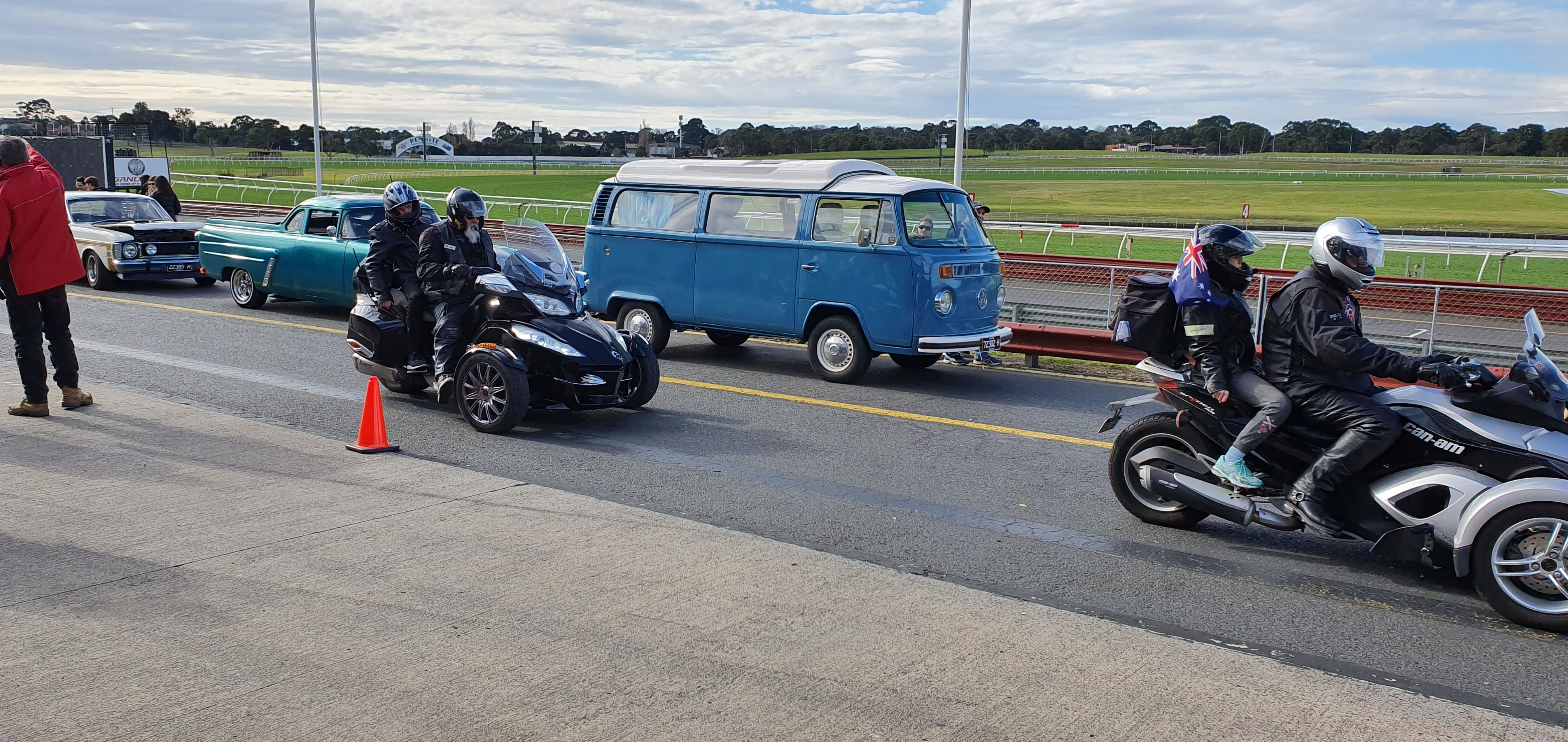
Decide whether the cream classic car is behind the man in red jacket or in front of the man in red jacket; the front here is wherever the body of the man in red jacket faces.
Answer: in front

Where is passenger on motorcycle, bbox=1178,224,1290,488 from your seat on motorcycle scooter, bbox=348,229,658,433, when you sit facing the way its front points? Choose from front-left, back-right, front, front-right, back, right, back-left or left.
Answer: front

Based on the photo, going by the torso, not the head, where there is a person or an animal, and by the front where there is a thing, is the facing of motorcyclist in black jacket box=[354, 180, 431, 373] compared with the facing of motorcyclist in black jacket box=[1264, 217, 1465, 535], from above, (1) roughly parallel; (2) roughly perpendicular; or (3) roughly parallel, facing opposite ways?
roughly parallel

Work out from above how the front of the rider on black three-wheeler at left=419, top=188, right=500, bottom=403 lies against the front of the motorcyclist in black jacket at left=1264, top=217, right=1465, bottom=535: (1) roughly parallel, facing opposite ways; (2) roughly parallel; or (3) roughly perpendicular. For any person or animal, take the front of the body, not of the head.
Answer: roughly parallel

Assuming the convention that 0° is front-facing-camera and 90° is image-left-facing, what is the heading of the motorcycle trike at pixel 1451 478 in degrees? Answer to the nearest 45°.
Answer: approximately 270°

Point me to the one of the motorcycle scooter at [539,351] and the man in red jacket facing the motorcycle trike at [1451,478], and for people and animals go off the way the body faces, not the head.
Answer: the motorcycle scooter at [539,351]

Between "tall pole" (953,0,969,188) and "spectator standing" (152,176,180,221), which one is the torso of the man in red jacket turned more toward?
the spectator standing

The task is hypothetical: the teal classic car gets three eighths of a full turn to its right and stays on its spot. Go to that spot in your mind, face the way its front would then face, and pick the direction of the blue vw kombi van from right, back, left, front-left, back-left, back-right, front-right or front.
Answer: back-left

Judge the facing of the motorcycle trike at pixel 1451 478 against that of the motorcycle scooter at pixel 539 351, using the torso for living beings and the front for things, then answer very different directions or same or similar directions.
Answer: same or similar directions

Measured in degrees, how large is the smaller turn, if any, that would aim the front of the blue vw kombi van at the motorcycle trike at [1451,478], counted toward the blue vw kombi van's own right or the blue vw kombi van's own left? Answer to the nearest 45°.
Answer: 0° — it already faces it

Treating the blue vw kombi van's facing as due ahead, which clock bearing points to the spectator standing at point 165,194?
The spectator standing is roughly at 6 o'clock from the blue vw kombi van.

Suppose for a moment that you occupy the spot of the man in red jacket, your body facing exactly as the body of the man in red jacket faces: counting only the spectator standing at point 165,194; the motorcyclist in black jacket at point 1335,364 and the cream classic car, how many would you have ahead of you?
2

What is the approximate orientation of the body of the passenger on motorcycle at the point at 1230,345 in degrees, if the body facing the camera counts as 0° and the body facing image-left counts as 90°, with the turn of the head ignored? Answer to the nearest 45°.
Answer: approximately 270°

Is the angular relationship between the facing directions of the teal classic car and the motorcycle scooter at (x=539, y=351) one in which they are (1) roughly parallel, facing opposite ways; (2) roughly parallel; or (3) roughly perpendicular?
roughly parallel

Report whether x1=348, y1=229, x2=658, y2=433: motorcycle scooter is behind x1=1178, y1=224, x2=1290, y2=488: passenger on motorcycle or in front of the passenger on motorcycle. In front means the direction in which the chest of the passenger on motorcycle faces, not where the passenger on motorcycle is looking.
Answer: behind
